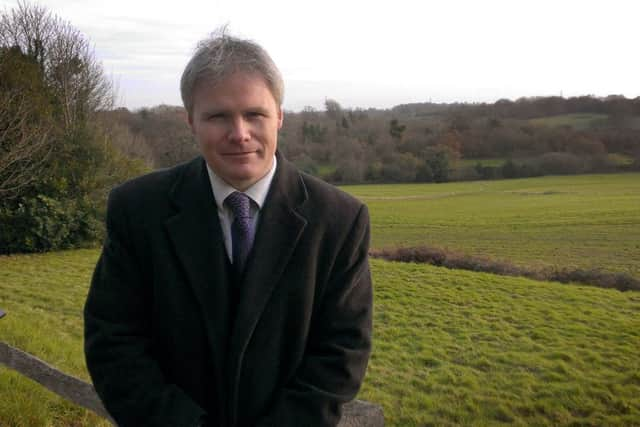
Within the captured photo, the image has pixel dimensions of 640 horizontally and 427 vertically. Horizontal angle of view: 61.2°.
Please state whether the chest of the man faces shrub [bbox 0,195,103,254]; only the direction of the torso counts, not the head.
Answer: no

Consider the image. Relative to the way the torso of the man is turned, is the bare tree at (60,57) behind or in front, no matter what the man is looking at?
behind

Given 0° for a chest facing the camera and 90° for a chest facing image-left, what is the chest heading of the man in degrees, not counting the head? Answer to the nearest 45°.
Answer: approximately 0°

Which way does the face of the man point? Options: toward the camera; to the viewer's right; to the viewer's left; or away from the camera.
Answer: toward the camera

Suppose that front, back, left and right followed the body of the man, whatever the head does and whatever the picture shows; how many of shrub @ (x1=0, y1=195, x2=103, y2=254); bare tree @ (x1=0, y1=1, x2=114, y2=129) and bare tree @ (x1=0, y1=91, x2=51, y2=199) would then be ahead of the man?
0

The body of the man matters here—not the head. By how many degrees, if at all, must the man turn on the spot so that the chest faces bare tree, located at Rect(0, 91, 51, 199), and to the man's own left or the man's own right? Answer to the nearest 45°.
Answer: approximately 180°
